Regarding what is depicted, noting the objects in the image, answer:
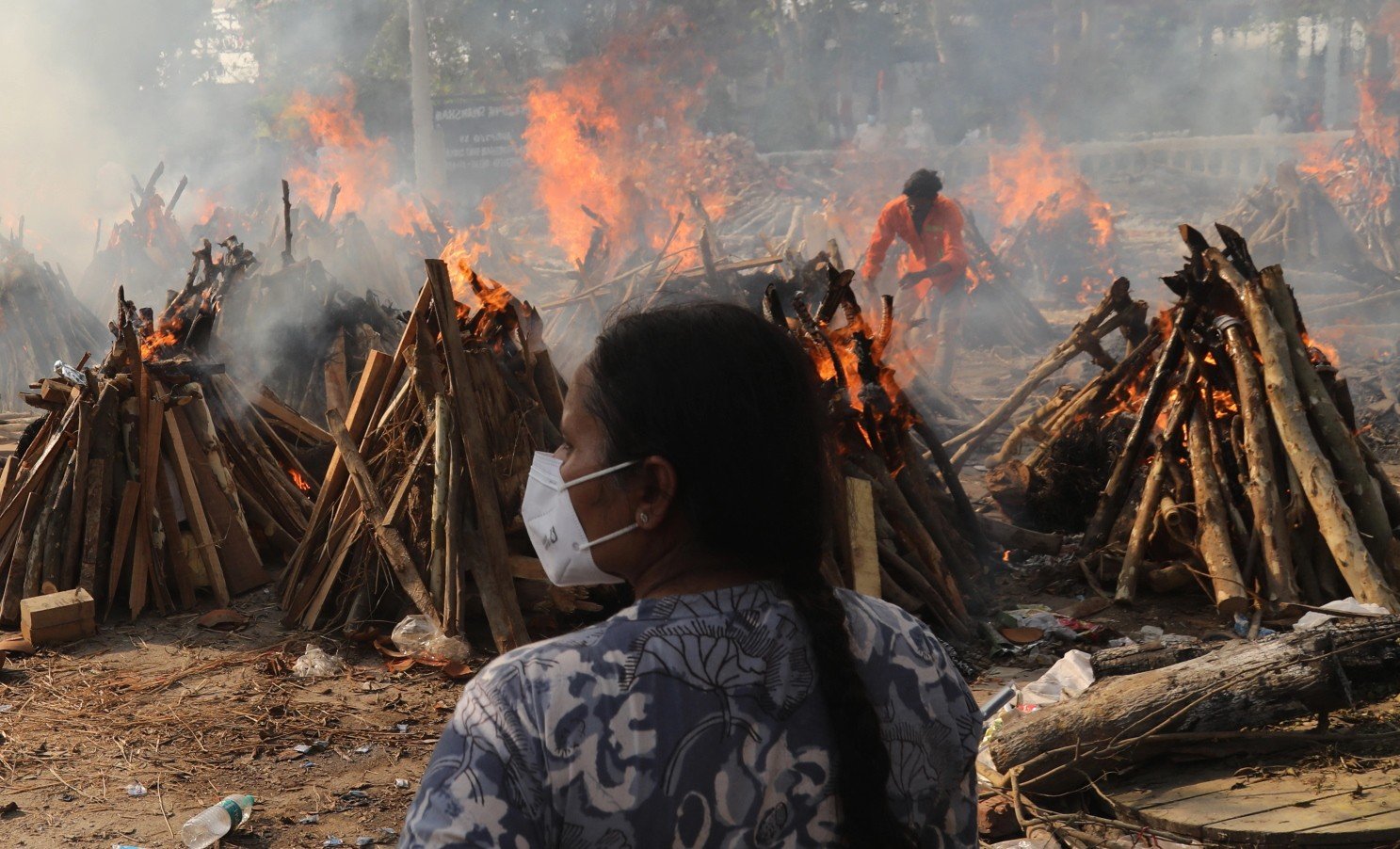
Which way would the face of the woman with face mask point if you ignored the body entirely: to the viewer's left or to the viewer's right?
to the viewer's left

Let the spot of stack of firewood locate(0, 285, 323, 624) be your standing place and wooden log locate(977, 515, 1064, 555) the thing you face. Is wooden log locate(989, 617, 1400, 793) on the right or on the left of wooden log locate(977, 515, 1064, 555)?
right

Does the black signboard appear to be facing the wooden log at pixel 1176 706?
yes

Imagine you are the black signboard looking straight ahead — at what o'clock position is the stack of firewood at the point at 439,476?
The stack of firewood is roughly at 12 o'clock from the black signboard.

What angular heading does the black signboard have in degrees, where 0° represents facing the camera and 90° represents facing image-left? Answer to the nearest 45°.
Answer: approximately 0°

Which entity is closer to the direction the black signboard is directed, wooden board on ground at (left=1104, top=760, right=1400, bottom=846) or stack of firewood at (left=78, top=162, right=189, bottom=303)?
the wooden board on ground

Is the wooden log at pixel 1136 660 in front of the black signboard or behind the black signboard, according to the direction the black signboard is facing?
in front

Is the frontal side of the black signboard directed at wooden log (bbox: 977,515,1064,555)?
yes

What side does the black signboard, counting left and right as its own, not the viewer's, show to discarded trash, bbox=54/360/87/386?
front

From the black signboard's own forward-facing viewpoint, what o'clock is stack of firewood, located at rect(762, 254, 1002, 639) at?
The stack of firewood is roughly at 12 o'clock from the black signboard.

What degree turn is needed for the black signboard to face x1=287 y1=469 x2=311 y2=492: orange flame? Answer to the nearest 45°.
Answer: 0° — it already faces it

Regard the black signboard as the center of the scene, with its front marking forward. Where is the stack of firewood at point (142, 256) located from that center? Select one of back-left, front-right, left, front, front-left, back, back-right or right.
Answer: front-right
